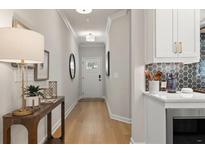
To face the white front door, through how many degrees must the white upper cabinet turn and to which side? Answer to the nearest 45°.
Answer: approximately 135° to its right
